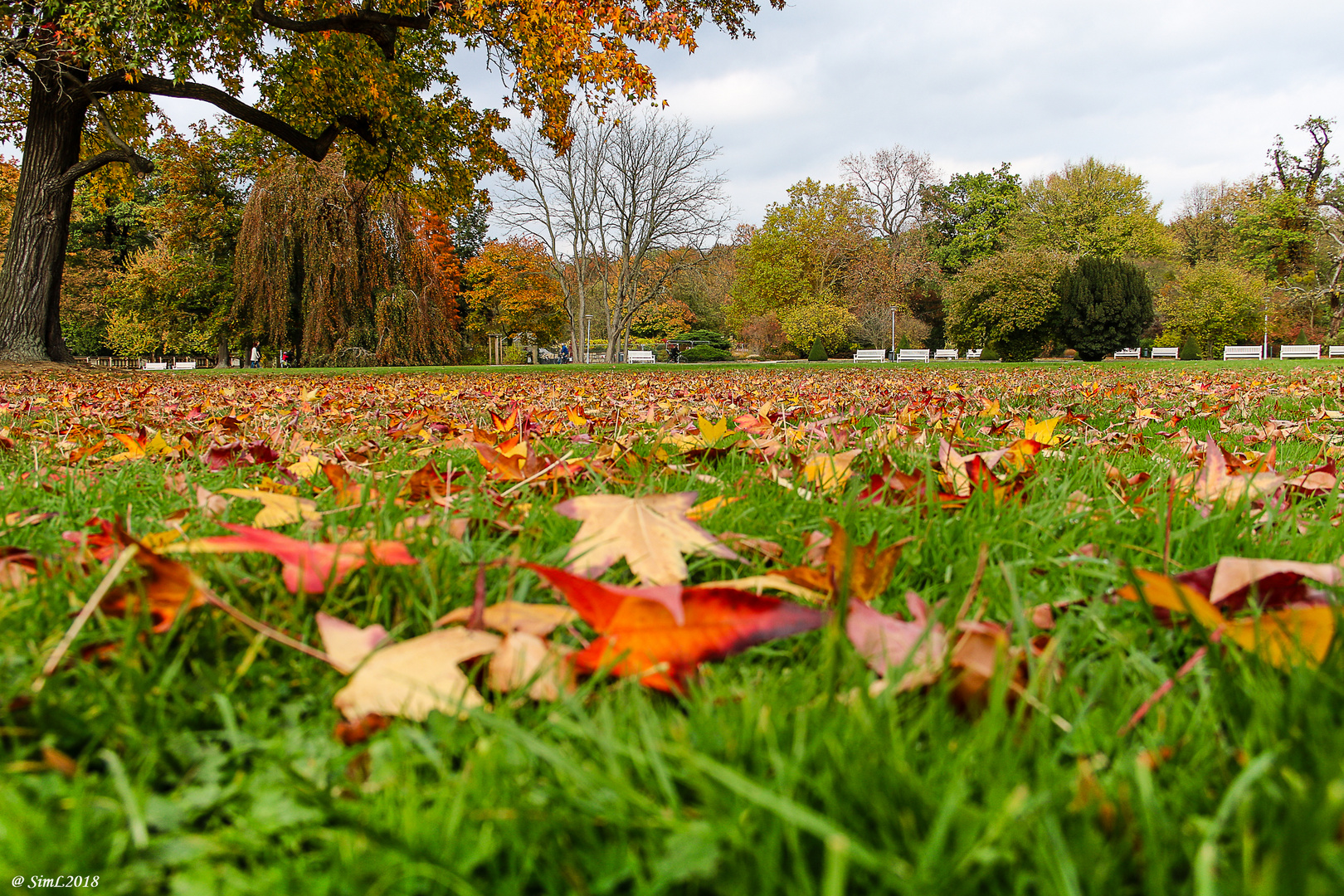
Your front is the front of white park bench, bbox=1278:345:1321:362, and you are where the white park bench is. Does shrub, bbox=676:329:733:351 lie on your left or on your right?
on your right

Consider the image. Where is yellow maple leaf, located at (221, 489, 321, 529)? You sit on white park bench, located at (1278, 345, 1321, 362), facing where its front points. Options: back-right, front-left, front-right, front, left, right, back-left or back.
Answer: front

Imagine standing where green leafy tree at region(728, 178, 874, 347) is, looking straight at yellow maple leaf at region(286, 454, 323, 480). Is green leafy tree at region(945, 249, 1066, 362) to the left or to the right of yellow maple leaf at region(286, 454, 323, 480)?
left

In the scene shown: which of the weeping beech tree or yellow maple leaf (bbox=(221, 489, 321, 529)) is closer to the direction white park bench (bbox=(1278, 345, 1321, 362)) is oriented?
the yellow maple leaf

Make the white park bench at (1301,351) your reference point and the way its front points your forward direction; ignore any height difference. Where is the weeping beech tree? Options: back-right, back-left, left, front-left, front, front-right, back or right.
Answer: front-right

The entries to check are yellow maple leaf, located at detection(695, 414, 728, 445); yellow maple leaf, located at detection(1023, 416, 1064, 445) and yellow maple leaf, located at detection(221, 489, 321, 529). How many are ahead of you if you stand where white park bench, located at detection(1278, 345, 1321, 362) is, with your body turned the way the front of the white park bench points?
3

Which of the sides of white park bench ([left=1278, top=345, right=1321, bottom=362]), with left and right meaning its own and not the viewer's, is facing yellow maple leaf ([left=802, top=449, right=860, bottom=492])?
front

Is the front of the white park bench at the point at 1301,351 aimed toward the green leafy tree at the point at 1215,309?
no

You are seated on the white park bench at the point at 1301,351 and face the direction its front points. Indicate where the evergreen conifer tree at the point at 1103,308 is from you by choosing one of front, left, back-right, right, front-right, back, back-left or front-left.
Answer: front-right

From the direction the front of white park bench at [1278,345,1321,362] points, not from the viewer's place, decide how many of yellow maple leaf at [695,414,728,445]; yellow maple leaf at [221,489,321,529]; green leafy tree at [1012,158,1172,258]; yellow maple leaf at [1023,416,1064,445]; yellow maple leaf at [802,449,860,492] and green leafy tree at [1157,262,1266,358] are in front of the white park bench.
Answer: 4

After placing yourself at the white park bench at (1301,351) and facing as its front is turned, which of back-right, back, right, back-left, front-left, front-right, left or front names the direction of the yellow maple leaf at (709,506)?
front

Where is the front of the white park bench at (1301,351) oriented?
toward the camera

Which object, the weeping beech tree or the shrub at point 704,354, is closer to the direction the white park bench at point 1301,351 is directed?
the weeping beech tree

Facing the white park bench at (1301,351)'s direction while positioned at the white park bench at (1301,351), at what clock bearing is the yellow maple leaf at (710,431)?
The yellow maple leaf is roughly at 12 o'clock from the white park bench.
